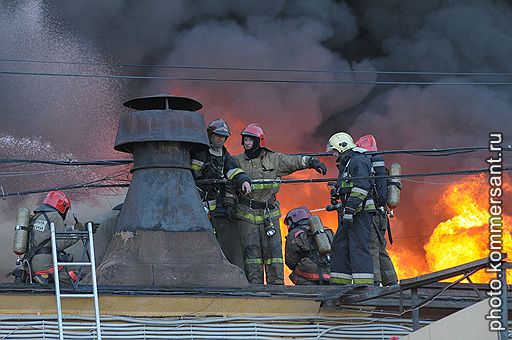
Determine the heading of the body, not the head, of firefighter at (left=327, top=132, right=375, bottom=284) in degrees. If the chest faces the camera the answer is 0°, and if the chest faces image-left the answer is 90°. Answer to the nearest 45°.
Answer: approximately 90°

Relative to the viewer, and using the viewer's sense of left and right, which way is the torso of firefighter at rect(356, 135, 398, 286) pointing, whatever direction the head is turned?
facing to the left of the viewer

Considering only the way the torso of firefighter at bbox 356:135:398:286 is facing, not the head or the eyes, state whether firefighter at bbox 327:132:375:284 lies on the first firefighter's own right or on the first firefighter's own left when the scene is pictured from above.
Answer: on the first firefighter's own left

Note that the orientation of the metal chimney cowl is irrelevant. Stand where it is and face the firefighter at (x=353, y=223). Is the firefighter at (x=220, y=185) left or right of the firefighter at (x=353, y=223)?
left

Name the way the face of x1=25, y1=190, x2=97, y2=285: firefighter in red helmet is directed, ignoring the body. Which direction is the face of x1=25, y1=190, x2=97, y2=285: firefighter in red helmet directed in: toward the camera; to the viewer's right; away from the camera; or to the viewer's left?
to the viewer's right

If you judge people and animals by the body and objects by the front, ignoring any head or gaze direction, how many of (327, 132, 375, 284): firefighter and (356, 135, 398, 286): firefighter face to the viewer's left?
2
